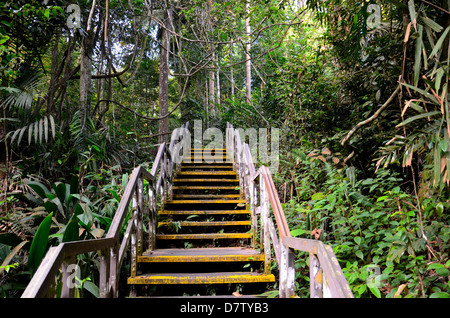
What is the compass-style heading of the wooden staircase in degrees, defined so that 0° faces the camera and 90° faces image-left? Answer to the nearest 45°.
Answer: approximately 0°

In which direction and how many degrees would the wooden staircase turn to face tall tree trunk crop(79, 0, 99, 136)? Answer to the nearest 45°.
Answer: approximately 135° to its right
